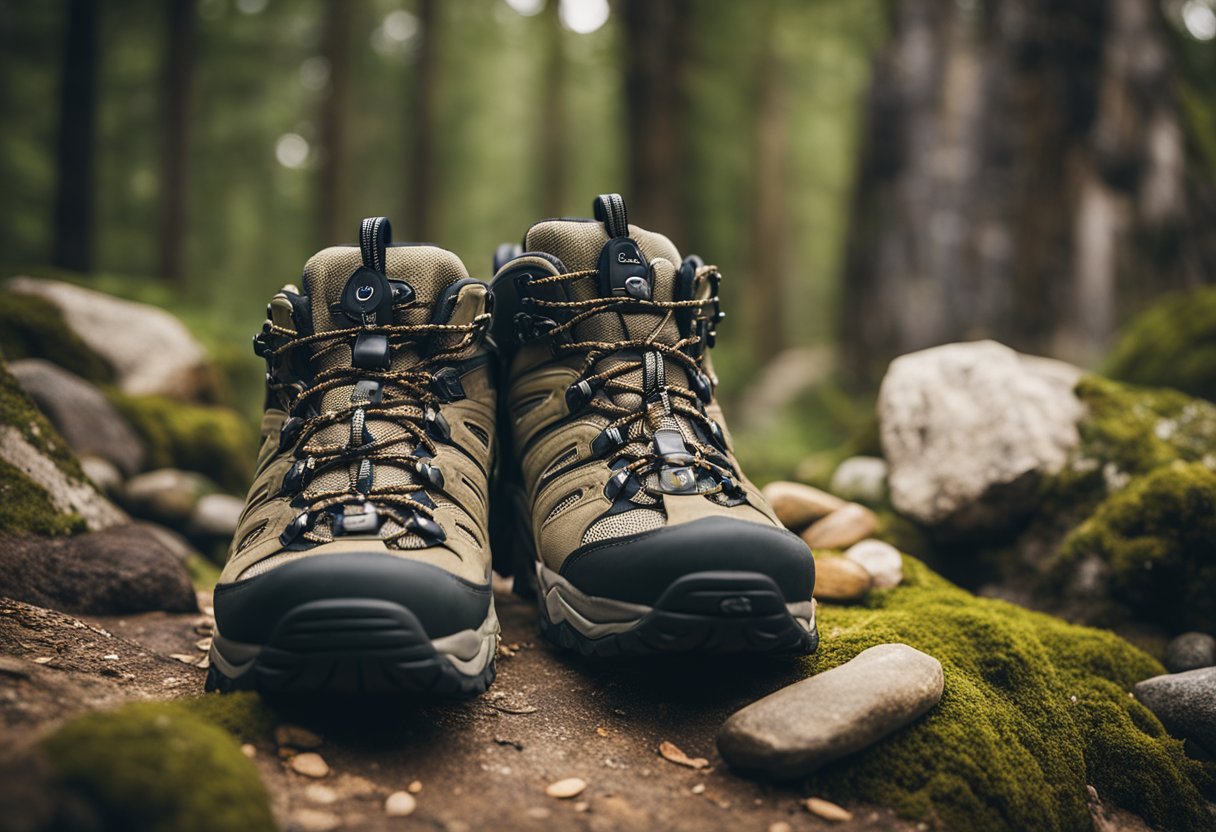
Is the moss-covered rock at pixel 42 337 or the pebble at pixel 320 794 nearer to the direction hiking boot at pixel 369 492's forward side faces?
the pebble

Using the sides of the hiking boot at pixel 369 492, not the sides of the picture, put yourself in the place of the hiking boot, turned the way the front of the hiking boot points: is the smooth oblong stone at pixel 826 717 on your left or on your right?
on your left

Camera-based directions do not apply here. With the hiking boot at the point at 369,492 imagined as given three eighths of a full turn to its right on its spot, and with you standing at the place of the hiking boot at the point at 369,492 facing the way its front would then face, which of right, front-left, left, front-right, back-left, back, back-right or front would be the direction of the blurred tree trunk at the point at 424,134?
front-right

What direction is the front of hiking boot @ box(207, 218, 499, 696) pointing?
toward the camera

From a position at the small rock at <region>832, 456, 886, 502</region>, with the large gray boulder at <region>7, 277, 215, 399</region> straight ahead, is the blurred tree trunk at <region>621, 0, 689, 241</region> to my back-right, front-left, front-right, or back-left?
front-right

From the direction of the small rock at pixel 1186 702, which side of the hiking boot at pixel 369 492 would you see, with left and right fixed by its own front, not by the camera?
left

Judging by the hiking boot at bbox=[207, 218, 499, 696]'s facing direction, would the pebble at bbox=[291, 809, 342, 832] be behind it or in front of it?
in front

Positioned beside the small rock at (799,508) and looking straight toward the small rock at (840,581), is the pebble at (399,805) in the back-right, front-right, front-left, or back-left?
front-right

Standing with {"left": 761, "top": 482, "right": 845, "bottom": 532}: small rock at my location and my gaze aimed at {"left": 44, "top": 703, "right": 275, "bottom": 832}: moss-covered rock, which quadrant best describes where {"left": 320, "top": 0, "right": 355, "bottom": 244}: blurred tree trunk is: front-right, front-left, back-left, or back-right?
back-right

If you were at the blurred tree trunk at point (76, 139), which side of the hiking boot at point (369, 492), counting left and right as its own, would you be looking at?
back

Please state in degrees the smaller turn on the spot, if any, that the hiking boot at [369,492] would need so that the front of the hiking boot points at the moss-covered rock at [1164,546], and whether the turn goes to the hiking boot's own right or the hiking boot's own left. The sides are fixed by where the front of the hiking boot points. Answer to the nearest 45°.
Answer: approximately 90° to the hiking boot's own left

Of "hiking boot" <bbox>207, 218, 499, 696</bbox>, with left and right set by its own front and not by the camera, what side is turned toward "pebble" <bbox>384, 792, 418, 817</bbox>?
front
